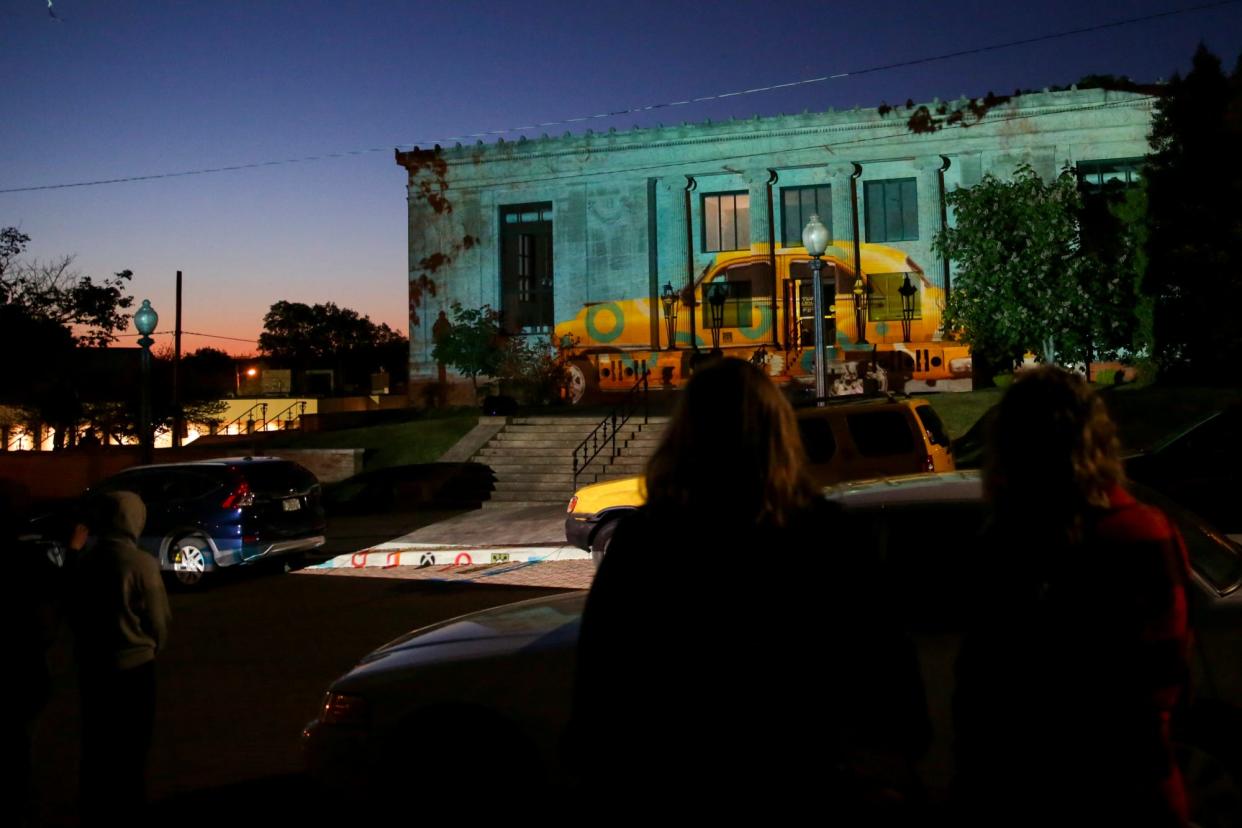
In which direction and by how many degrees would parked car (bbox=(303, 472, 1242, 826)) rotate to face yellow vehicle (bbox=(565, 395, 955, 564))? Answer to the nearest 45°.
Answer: approximately 90° to its right

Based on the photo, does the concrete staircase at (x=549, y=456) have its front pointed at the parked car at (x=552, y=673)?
yes

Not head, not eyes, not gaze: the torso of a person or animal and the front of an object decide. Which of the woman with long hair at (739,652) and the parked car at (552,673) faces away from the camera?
the woman with long hair

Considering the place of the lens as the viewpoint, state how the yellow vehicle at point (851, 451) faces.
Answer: facing to the left of the viewer

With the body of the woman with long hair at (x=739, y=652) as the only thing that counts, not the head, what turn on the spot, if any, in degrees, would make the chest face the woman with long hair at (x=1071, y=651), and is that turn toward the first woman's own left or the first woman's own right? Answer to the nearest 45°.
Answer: approximately 45° to the first woman's own right

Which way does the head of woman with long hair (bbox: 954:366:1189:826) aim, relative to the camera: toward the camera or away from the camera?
away from the camera

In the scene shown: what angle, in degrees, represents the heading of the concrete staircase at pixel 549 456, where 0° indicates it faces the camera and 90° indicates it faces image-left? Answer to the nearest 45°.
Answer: approximately 0°

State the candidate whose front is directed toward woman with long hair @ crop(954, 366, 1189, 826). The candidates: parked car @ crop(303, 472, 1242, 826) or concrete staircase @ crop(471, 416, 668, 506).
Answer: the concrete staircase

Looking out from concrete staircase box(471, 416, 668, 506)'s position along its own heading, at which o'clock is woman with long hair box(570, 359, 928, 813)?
The woman with long hair is roughly at 12 o'clock from the concrete staircase.

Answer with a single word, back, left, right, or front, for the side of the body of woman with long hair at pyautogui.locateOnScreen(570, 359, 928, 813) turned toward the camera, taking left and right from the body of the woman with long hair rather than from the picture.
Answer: back

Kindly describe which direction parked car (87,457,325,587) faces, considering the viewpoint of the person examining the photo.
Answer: facing away from the viewer and to the left of the viewer

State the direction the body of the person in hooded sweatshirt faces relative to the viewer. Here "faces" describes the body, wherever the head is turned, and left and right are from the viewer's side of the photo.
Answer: facing away from the viewer and to the right of the viewer

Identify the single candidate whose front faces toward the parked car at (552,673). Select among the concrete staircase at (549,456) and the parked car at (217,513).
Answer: the concrete staircase
